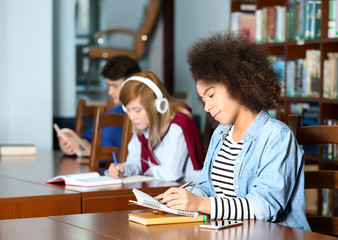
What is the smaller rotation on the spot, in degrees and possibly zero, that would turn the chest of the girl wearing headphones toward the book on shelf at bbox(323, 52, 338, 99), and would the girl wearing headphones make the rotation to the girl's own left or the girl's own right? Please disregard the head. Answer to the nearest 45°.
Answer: approximately 180°

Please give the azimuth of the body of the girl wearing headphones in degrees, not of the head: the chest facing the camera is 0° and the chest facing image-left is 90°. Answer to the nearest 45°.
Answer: approximately 45°

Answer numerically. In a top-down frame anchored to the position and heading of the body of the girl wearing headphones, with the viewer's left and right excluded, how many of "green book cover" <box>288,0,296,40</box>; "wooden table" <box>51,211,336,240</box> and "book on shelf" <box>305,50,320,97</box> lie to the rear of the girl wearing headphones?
2

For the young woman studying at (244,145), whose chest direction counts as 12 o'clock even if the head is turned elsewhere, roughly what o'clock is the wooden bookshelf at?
The wooden bookshelf is roughly at 5 o'clock from the young woman studying.

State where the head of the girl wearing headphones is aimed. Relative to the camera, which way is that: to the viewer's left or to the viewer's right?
to the viewer's left

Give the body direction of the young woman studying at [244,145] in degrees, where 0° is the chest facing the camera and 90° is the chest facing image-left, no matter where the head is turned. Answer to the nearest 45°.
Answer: approximately 45°

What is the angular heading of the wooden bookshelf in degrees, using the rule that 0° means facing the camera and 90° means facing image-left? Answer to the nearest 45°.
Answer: approximately 45°

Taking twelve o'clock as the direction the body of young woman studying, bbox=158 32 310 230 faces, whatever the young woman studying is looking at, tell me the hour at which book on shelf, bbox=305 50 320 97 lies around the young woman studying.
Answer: The book on shelf is roughly at 5 o'clock from the young woman studying.
